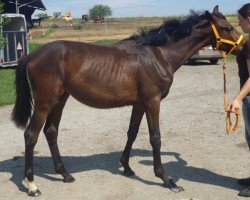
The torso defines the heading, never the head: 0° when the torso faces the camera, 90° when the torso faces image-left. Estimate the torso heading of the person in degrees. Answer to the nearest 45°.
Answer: approximately 90°

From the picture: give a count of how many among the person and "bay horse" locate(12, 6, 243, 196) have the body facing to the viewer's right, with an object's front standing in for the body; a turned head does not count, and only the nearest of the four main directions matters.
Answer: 1

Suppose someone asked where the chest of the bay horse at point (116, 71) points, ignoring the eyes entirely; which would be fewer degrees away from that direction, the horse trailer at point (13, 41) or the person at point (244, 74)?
the person

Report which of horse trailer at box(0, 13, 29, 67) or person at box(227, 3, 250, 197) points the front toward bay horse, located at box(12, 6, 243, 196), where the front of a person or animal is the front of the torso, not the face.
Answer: the person

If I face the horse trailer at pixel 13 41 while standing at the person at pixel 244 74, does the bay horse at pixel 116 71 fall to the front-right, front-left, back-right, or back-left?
front-left

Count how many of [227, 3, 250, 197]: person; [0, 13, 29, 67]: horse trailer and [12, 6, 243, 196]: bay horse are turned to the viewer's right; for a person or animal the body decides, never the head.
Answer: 1

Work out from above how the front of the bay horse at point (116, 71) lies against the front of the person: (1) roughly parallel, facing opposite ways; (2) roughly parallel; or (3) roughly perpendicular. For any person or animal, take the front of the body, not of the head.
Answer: roughly parallel, facing opposite ways

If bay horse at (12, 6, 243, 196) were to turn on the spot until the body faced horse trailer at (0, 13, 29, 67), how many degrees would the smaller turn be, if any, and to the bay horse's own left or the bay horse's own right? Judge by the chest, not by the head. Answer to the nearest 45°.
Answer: approximately 90° to the bay horse's own left

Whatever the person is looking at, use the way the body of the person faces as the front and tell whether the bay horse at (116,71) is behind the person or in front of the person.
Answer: in front

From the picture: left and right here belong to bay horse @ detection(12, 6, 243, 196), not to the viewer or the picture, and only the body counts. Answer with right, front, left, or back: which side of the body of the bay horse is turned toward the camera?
right
